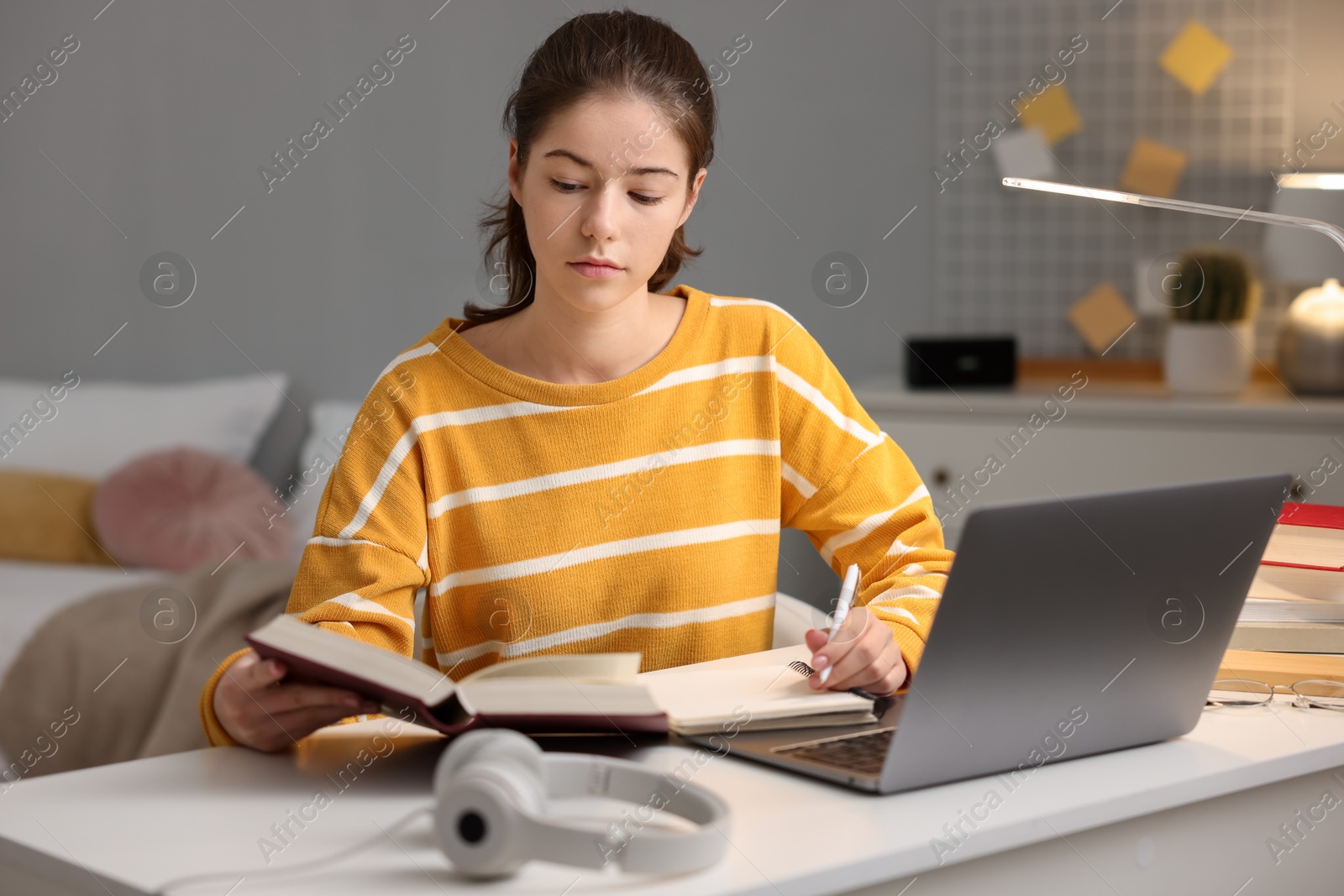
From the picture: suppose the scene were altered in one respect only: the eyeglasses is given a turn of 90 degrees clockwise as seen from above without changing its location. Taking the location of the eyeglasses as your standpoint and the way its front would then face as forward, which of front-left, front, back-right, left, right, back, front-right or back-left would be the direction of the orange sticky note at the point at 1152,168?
right

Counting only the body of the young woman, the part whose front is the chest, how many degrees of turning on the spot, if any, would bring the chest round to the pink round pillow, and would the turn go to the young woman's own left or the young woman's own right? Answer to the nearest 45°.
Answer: approximately 135° to the young woman's own right

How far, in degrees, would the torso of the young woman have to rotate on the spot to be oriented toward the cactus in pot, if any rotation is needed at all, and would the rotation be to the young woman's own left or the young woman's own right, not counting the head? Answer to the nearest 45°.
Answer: approximately 135° to the young woman's own left

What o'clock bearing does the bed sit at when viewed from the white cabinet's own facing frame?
The bed is roughly at 2 o'clock from the white cabinet.

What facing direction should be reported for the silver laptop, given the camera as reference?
facing away from the viewer and to the left of the viewer

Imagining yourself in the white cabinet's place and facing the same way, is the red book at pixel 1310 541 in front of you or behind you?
in front

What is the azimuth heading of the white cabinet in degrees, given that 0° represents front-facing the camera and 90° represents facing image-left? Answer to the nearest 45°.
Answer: approximately 0°

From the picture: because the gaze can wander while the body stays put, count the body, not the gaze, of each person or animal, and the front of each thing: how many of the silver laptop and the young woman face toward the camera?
1

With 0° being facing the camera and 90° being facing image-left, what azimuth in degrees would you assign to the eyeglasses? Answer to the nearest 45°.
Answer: approximately 0°
